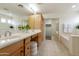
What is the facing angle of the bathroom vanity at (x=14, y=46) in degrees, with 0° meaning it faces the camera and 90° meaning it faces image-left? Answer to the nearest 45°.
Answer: approximately 315°
